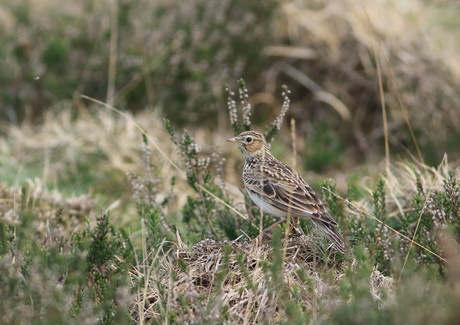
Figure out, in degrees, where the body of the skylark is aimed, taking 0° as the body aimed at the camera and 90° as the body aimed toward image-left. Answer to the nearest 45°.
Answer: approximately 90°
